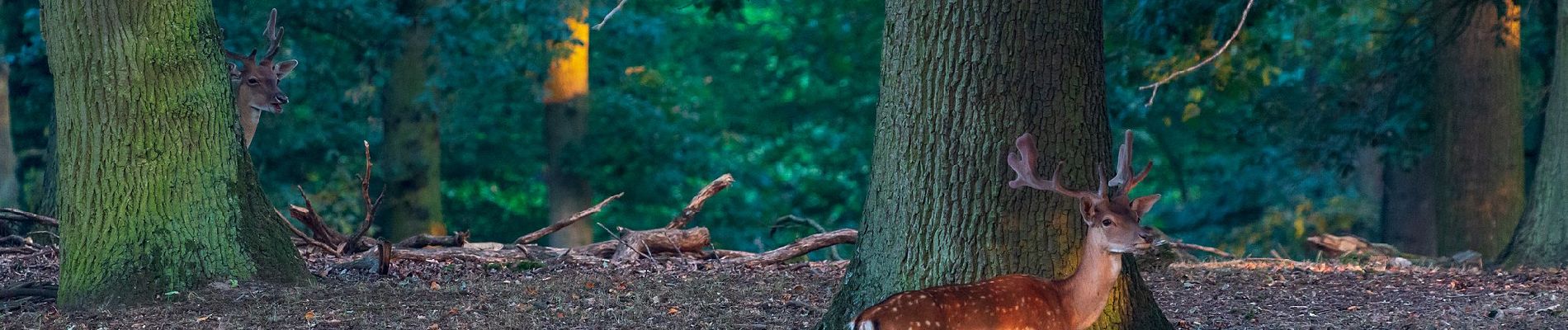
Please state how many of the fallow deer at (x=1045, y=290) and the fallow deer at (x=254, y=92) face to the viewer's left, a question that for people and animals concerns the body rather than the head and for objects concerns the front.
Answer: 0

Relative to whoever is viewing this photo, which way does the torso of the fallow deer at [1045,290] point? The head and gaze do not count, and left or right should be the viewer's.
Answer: facing to the right of the viewer

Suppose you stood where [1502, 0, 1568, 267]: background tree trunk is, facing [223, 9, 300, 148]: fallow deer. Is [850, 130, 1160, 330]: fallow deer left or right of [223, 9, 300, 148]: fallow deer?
left

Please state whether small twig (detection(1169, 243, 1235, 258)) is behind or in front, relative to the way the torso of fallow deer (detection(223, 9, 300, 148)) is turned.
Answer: in front

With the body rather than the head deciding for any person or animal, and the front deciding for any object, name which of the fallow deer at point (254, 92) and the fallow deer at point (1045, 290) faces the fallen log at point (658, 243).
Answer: the fallow deer at point (254, 92)
